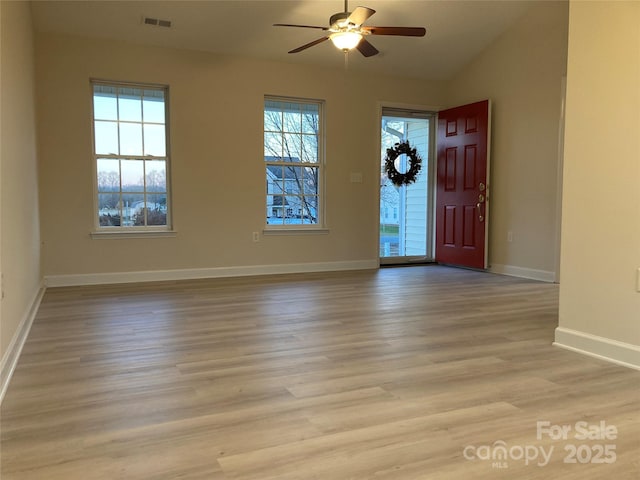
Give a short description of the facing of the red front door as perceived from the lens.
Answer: facing the viewer and to the left of the viewer

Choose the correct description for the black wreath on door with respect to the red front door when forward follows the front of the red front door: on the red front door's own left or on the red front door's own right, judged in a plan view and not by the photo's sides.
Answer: on the red front door's own right

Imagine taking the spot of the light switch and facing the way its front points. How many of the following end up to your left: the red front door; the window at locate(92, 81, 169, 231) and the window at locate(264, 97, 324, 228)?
1

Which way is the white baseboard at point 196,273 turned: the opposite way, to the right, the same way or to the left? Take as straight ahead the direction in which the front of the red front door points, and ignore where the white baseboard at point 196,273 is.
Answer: to the left

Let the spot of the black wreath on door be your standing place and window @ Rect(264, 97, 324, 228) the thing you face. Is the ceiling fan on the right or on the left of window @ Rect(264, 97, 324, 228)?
left

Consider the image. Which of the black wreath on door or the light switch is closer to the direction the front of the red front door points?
the light switch

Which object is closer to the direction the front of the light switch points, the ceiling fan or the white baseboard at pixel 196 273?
the ceiling fan

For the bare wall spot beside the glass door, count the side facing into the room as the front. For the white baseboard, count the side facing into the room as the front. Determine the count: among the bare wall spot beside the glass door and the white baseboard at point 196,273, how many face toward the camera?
2

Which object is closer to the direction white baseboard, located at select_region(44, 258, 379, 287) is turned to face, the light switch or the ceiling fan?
the ceiling fan

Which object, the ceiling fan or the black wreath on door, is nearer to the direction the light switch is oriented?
the ceiling fan

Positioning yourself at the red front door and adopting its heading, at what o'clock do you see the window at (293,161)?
The window is roughly at 1 o'clock from the red front door.

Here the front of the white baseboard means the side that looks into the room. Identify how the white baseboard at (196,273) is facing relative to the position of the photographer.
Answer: facing the viewer

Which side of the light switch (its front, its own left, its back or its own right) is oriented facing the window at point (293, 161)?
right

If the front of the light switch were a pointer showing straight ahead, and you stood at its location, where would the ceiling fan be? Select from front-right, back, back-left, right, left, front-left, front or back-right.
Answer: front

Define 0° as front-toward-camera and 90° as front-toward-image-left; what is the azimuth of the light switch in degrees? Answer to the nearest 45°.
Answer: approximately 0°
